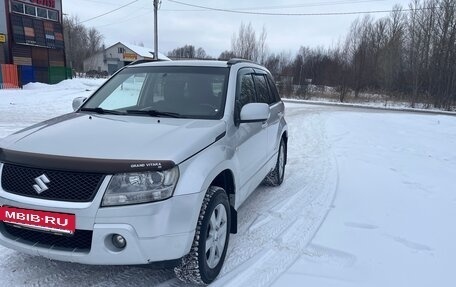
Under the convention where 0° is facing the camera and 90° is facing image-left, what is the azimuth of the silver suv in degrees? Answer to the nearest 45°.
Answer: approximately 45°

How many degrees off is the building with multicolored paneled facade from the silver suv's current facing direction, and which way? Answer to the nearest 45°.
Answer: approximately 135° to its right

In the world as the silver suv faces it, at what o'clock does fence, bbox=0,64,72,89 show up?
The fence is roughly at 4 o'clock from the silver suv.
